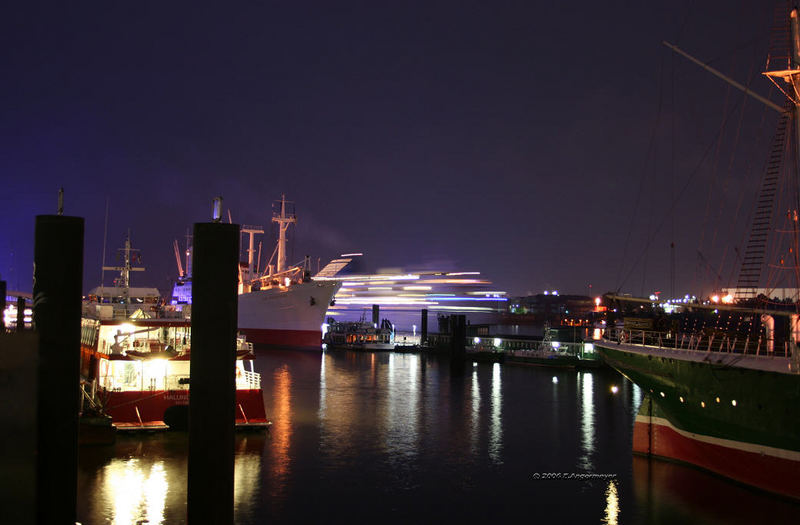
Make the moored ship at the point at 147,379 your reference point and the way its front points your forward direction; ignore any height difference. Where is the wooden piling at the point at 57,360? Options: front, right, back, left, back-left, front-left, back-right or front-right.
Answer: back

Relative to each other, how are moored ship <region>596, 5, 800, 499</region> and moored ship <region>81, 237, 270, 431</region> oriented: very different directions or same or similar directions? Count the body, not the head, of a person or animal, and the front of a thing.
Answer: very different directions

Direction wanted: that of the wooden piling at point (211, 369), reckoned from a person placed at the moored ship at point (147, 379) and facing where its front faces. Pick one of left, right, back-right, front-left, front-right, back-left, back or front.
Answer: back

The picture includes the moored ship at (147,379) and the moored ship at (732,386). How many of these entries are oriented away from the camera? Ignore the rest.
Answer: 1
